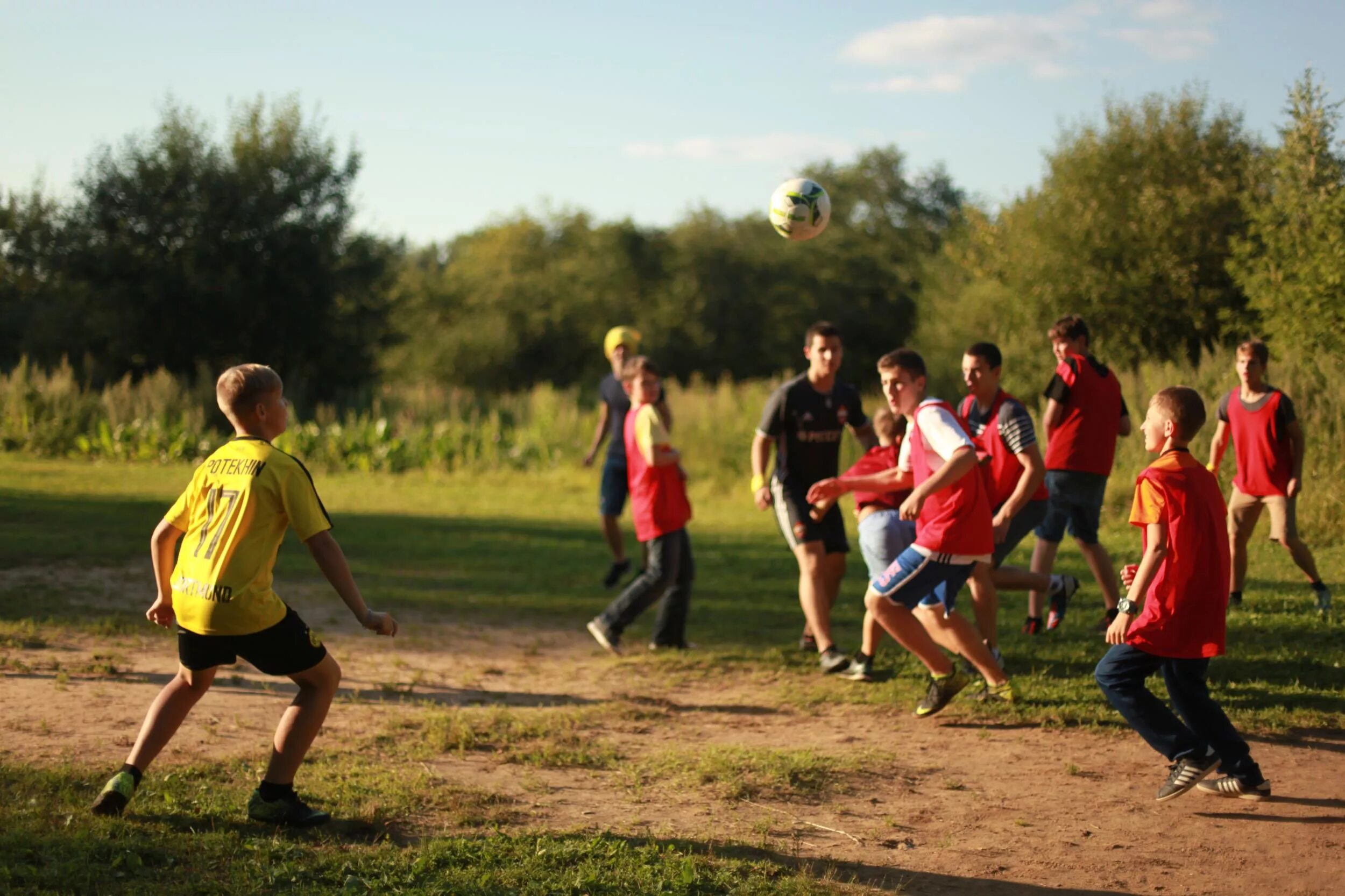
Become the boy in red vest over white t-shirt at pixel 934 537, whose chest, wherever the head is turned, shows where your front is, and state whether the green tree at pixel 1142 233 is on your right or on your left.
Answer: on your right

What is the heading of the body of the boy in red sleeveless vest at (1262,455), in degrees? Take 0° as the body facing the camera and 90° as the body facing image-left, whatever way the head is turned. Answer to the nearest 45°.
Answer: approximately 0°

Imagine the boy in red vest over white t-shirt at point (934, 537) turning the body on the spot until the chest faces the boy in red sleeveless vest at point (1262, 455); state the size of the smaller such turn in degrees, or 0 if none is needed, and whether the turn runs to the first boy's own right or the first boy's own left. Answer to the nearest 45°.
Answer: approximately 135° to the first boy's own right

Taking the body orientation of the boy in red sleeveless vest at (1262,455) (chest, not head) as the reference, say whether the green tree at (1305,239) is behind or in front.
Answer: behind

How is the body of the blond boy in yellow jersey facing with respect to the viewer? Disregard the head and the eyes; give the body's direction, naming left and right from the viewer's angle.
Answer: facing away from the viewer and to the right of the viewer

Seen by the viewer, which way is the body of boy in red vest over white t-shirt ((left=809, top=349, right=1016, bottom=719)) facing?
to the viewer's left

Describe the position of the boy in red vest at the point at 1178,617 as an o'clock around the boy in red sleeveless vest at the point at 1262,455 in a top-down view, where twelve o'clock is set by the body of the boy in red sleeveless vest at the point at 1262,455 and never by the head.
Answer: the boy in red vest at the point at 1178,617 is roughly at 12 o'clock from the boy in red sleeveless vest at the point at 1262,455.

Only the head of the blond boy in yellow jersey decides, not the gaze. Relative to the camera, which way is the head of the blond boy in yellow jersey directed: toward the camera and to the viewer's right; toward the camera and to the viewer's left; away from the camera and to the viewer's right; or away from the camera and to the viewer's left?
away from the camera and to the viewer's right

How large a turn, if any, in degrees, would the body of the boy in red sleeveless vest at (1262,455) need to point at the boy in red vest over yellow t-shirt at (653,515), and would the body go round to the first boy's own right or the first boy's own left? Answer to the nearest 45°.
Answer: approximately 45° to the first boy's own right
